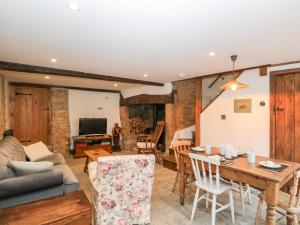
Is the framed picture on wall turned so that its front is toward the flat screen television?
no

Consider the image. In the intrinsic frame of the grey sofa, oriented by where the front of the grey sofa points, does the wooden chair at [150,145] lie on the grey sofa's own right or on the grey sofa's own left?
on the grey sofa's own left

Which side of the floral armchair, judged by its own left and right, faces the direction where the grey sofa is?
left

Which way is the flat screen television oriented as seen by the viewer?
toward the camera

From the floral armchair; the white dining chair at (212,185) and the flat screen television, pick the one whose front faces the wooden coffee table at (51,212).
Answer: the flat screen television

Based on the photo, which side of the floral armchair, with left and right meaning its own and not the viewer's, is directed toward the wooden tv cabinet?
front

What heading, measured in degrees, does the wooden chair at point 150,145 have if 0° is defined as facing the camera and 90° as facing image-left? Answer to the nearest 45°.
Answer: approximately 90°

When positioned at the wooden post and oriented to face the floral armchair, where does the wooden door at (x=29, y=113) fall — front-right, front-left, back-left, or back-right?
front-right

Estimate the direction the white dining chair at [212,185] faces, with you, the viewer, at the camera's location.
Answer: facing away from the viewer and to the right of the viewer

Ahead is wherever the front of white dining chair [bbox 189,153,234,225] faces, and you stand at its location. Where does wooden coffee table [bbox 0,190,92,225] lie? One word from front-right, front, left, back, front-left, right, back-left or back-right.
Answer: back

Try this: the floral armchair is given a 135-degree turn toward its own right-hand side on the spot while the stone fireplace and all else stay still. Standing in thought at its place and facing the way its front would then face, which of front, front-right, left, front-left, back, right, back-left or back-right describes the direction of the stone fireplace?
back-left

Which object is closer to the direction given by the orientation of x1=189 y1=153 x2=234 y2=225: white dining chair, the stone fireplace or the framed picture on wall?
the framed picture on wall

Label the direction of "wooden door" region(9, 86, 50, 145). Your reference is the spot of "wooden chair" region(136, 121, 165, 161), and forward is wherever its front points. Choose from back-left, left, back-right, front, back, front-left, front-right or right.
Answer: front

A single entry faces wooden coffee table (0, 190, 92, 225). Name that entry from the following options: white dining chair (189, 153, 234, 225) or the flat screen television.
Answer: the flat screen television

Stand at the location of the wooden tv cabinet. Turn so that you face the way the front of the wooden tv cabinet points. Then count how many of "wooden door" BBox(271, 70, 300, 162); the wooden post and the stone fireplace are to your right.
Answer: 0

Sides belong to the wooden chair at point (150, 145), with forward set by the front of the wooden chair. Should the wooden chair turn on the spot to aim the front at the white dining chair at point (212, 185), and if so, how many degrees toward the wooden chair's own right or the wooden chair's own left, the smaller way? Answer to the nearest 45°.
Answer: approximately 90° to the wooden chair's own left

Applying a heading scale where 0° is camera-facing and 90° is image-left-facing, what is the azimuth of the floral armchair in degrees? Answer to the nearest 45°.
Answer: approximately 180°

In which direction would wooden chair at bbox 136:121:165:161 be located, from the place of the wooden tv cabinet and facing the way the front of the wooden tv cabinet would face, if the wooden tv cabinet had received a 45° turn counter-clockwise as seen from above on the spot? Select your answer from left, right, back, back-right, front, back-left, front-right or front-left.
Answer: front
